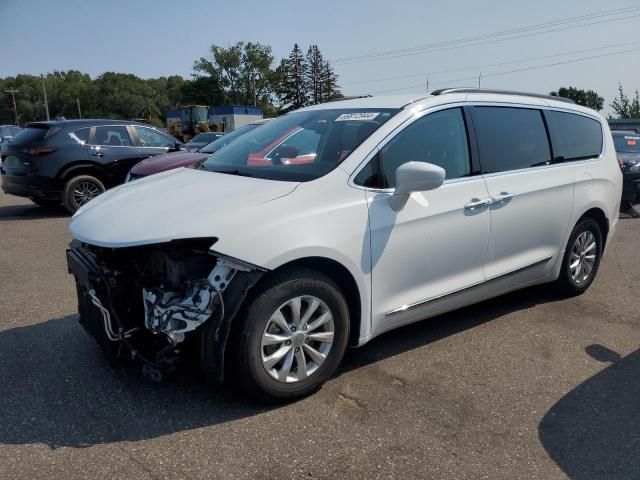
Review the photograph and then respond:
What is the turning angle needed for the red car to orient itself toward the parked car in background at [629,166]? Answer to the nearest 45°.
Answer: approximately 135° to its left

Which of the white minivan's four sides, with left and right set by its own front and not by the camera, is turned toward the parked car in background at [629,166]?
back

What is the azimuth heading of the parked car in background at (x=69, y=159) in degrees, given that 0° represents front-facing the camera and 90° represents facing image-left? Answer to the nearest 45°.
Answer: approximately 225°

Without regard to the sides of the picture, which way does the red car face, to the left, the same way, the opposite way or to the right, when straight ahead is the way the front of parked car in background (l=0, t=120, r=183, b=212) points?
the opposite way

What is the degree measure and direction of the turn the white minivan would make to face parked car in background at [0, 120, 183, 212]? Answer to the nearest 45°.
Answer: approximately 90° to its right

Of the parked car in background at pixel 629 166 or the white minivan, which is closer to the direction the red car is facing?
the white minivan

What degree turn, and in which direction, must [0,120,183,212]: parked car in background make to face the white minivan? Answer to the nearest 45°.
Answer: approximately 135° to its right

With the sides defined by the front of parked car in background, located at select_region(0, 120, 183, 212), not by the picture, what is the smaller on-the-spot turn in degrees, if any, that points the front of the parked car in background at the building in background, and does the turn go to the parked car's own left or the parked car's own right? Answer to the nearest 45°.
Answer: approximately 45° to the parked car's own left

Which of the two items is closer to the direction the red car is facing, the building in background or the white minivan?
the white minivan

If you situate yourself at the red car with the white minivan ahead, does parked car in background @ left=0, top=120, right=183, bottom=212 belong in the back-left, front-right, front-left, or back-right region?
back-right
